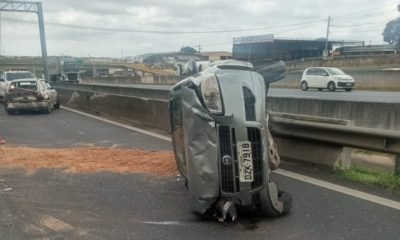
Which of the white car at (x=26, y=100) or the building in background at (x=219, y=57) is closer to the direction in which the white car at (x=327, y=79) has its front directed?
the building in background

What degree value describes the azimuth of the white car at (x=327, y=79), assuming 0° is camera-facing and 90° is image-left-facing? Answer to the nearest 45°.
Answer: approximately 315°

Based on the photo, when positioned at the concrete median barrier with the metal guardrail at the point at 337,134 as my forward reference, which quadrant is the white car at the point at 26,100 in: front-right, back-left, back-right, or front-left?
back-right

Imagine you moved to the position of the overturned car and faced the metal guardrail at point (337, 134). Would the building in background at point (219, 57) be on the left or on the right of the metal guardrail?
left

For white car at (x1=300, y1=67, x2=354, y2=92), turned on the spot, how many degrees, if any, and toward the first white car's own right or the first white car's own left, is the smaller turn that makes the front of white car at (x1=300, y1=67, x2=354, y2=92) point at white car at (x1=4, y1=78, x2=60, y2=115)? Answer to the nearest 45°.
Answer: approximately 90° to the first white car's own right
